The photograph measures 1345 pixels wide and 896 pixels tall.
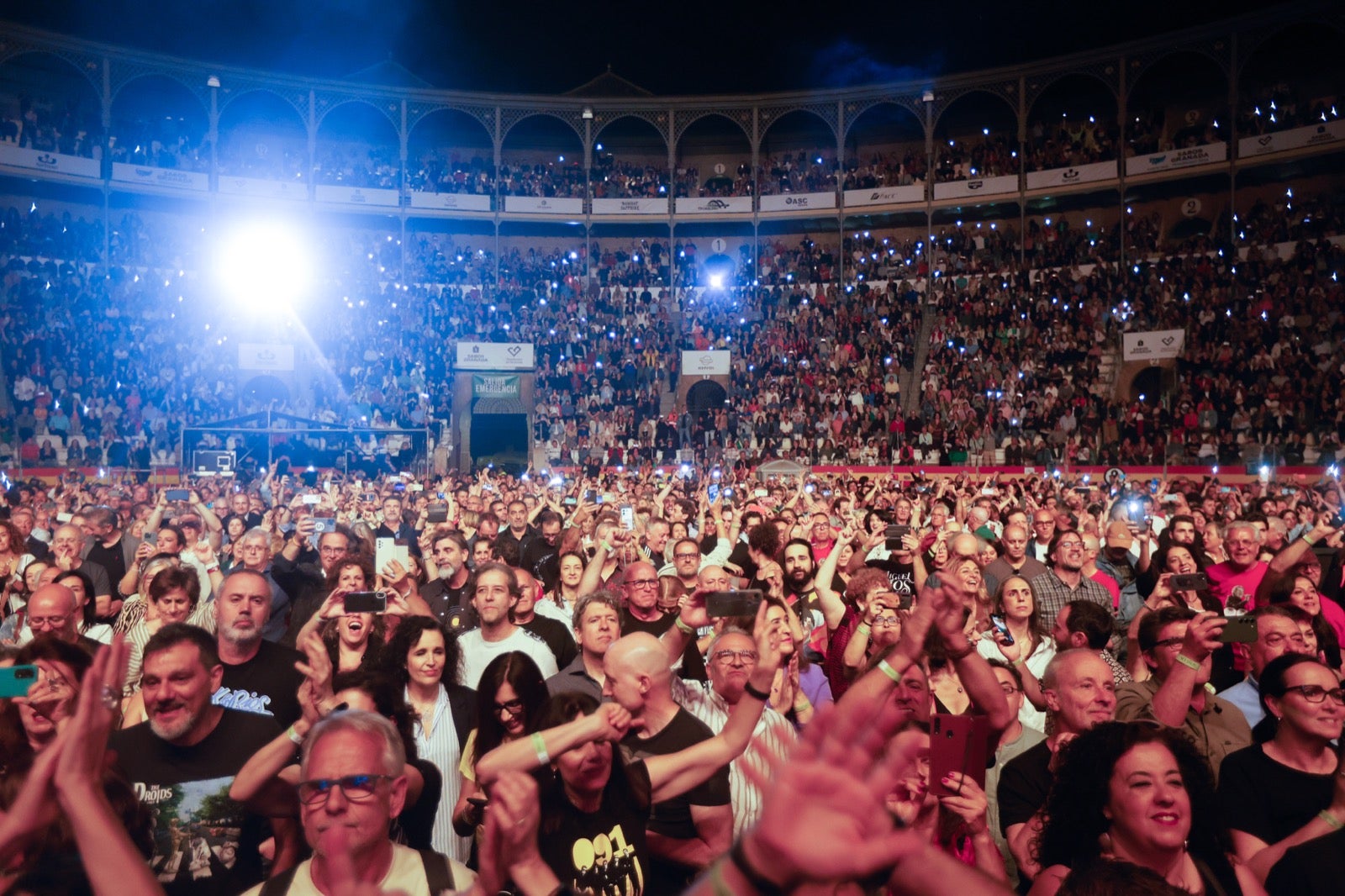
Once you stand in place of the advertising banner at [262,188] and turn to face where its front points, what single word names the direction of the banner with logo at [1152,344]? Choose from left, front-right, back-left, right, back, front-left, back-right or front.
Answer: front-left

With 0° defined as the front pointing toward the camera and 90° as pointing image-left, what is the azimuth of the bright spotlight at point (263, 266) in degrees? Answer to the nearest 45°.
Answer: approximately 0°

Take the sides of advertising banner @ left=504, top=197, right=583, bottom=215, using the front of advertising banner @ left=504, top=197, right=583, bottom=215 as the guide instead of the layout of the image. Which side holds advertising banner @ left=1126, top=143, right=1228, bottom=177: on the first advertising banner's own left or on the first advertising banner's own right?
on the first advertising banner's own left

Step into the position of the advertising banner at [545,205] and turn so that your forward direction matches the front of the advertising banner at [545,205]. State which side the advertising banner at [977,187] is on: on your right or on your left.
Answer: on your left

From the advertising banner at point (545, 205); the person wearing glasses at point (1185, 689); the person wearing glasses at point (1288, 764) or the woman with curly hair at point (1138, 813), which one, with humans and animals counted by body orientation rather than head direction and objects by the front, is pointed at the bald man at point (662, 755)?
the advertising banner

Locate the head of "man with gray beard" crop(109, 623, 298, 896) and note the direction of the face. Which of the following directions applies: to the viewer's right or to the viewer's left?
to the viewer's left

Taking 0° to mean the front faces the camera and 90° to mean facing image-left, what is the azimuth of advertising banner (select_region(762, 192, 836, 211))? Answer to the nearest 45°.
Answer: approximately 0°

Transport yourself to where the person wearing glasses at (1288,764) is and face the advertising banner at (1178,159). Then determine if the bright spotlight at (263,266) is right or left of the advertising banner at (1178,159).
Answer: left

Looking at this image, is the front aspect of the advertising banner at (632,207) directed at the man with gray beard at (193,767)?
yes

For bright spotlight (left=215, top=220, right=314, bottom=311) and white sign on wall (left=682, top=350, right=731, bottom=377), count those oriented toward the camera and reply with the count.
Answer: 2
